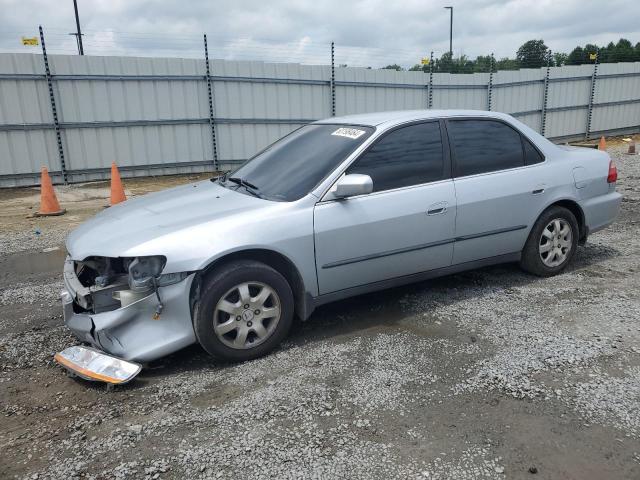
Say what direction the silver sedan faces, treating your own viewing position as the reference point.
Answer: facing the viewer and to the left of the viewer

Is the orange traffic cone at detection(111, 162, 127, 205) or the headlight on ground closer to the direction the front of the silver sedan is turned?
the headlight on ground

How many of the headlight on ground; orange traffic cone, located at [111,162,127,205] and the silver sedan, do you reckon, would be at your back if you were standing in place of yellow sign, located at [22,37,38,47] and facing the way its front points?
0

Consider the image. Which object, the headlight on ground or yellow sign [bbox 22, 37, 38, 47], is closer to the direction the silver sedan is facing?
the headlight on ground

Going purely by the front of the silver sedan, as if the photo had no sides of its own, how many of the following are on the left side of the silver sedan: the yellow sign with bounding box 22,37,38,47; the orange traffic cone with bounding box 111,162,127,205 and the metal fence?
0

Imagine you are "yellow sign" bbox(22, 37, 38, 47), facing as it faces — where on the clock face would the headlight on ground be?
The headlight on ground is roughly at 12 o'clock from the yellow sign.

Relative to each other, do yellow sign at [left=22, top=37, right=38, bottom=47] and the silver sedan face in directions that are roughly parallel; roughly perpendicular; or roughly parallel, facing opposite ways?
roughly perpendicular

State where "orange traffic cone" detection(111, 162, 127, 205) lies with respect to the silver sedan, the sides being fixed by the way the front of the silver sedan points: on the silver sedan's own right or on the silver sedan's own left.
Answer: on the silver sedan's own right

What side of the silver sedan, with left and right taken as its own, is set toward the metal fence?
right

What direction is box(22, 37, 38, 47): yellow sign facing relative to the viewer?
toward the camera

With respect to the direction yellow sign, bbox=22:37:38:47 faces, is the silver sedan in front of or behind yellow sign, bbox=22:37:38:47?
in front

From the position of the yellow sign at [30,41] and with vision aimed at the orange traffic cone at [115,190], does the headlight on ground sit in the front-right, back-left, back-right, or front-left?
front-right

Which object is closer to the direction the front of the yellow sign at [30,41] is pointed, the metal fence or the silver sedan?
the silver sedan

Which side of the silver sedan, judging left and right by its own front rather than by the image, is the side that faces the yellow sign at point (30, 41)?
right

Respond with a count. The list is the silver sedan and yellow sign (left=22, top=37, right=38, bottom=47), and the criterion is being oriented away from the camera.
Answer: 0
